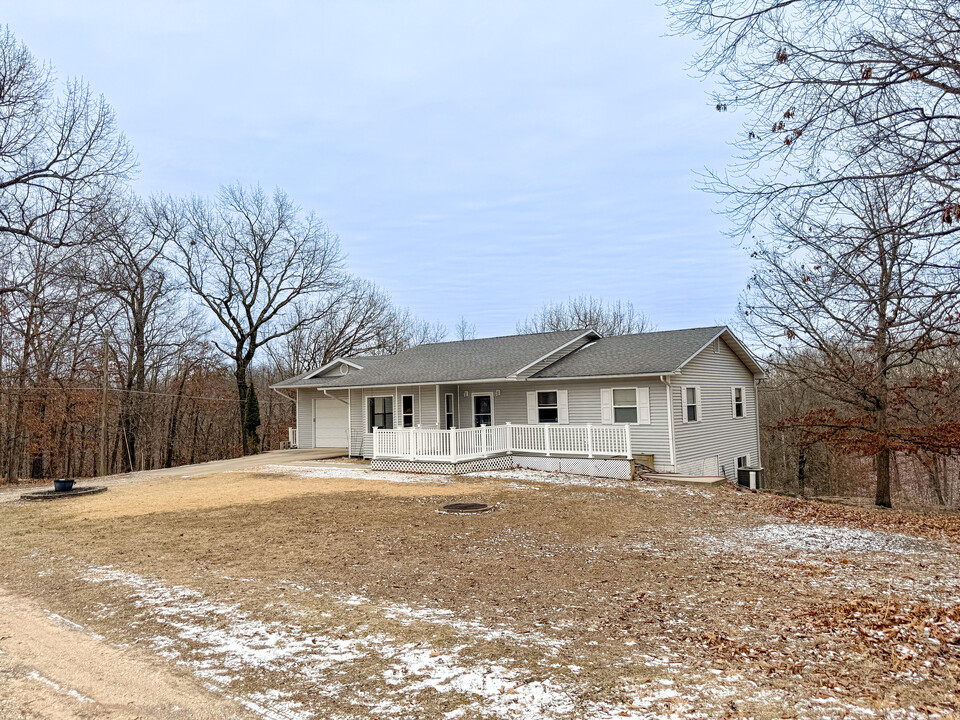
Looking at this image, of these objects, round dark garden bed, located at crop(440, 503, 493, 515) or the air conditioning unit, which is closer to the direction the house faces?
the round dark garden bed

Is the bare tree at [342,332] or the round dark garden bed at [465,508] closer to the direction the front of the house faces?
the round dark garden bed

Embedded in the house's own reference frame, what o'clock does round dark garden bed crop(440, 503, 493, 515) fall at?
The round dark garden bed is roughly at 11 o'clock from the house.

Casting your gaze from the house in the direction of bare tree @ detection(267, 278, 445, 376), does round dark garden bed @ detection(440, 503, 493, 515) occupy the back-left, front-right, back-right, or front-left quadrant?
back-left

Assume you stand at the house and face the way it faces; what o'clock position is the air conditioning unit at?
The air conditioning unit is roughly at 8 o'clock from the house.

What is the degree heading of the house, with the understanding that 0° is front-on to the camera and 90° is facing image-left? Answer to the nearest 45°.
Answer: approximately 45°

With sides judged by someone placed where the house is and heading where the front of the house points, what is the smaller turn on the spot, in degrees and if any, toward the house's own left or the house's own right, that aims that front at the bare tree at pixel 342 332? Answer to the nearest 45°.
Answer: approximately 90° to the house's own right
